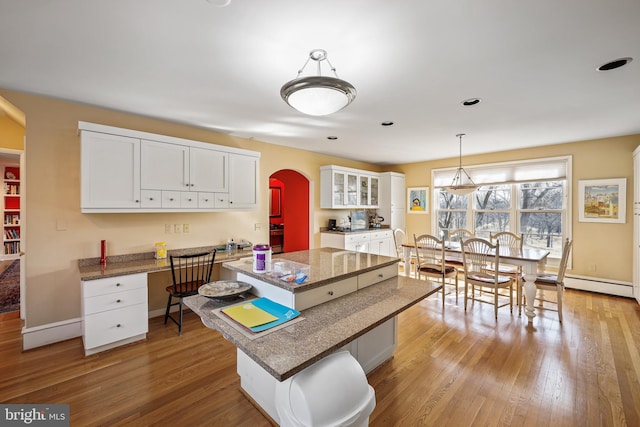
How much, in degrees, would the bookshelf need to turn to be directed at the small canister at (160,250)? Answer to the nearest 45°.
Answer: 0° — it already faces it

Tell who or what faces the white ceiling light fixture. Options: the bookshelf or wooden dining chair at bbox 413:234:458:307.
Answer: the bookshelf

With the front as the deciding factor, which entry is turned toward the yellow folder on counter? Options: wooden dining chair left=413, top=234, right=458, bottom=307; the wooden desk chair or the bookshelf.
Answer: the bookshelf

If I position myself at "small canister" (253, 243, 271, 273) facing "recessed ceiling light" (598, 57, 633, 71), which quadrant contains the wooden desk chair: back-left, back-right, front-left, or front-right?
back-left

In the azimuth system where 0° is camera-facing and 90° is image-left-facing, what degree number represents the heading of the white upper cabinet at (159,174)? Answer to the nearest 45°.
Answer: approximately 315°

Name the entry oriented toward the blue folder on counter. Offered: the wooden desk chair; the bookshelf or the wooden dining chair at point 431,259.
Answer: the bookshelf

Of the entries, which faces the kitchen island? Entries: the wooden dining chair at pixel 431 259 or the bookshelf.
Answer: the bookshelf

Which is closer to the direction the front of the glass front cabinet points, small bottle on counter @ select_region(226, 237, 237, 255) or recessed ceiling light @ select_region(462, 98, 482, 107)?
the recessed ceiling light

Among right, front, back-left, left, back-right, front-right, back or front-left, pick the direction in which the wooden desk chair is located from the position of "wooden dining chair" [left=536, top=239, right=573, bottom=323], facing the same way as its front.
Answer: front-left

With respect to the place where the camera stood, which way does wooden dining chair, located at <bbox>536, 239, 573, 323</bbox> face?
facing to the left of the viewer

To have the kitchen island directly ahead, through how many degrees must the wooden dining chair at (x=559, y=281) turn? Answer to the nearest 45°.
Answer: approximately 90° to its left

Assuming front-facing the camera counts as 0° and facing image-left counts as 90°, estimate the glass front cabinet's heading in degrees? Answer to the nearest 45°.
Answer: approximately 315°
